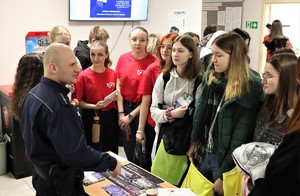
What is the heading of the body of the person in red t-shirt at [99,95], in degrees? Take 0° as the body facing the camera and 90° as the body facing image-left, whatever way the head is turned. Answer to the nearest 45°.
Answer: approximately 0°

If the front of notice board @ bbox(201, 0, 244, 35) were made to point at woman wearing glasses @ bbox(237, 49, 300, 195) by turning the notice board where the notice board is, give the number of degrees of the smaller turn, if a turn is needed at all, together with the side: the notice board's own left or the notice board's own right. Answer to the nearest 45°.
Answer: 0° — it already faces them

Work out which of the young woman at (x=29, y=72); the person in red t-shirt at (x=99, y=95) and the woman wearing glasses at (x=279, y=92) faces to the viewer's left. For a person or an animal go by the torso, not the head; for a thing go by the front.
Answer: the woman wearing glasses

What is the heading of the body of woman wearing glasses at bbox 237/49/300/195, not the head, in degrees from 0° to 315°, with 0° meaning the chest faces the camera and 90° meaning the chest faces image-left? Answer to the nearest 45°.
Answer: approximately 90°

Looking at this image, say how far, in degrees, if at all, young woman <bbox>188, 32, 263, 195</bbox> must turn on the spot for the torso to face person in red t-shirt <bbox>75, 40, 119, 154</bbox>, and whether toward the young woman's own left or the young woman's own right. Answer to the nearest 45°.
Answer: approximately 90° to the young woman's own right

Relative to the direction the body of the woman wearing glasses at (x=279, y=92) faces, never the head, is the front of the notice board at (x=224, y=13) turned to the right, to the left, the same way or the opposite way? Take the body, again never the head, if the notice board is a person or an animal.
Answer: to the left

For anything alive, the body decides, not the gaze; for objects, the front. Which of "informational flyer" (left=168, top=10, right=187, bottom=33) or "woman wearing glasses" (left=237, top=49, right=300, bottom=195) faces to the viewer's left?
the woman wearing glasses

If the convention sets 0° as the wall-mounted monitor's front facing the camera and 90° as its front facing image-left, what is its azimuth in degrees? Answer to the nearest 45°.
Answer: approximately 0°

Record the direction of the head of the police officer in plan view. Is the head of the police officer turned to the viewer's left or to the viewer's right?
to the viewer's right
